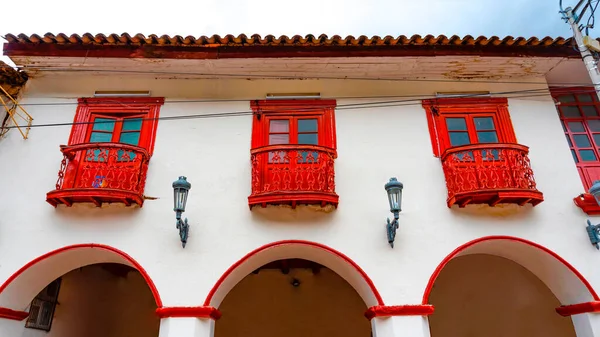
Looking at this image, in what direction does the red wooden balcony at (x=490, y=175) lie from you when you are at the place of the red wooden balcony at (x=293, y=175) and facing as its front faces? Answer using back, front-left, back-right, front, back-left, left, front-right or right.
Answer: left

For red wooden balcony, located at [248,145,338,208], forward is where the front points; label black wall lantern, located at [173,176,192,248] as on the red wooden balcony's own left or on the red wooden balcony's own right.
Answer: on the red wooden balcony's own right

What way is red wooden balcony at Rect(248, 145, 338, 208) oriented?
toward the camera

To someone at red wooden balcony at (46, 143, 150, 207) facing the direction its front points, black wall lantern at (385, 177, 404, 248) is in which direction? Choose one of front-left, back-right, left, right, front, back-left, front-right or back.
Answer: front-left

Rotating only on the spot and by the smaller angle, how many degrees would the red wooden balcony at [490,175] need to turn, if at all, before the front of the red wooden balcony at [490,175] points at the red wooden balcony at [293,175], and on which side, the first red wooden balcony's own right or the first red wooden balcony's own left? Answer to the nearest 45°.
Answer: approximately 45° to the first red wooden balcony's own right

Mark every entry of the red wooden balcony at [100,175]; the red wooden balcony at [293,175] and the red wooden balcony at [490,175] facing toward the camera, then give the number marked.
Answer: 3

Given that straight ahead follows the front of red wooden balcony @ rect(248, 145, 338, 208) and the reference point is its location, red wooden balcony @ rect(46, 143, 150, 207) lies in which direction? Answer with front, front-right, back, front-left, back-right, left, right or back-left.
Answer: right

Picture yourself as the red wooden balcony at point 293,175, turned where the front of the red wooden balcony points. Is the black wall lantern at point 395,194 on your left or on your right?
on your left

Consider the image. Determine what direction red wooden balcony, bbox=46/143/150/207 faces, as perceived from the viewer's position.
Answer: facing the viewer

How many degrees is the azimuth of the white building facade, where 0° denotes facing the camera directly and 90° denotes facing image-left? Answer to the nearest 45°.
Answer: approximately 0°

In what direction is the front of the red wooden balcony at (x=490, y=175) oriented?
toward the camera
